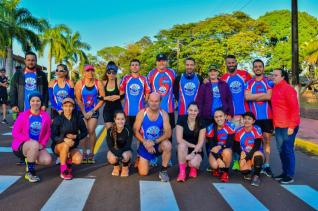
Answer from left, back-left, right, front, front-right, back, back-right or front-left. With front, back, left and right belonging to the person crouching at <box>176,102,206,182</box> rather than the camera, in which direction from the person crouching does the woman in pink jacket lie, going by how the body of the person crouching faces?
right

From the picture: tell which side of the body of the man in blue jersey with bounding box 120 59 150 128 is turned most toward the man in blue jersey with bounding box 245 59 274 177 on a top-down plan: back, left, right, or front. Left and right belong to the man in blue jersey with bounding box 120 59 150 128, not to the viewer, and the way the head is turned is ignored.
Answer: left

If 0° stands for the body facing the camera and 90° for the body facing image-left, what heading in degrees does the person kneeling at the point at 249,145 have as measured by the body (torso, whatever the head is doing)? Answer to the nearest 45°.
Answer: approximately 0°

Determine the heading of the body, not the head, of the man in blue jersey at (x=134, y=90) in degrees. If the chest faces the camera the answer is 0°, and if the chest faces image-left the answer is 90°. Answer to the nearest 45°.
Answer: approximately 0°

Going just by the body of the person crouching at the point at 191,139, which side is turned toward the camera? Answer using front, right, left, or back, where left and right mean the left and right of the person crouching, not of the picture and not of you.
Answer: front

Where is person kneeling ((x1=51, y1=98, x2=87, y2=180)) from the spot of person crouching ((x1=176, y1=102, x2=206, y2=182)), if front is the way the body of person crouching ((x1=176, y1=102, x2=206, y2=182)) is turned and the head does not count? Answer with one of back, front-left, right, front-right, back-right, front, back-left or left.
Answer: right

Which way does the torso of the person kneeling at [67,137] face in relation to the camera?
toward the camera

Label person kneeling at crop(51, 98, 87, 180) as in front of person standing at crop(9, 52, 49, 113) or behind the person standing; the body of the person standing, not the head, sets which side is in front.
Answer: in front
